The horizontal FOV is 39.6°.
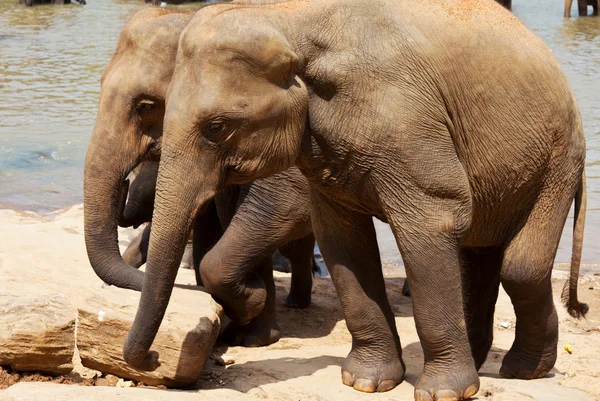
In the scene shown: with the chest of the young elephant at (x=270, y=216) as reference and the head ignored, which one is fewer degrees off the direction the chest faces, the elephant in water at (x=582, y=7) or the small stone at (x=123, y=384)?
the small stone

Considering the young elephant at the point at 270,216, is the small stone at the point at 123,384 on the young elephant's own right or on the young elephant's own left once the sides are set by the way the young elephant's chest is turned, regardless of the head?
on the young elephant's own left

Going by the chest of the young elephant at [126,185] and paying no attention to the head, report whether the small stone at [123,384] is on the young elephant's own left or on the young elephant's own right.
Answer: on the young elephant's own left

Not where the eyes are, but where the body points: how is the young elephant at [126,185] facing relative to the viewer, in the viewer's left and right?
facing to the left of the viewer

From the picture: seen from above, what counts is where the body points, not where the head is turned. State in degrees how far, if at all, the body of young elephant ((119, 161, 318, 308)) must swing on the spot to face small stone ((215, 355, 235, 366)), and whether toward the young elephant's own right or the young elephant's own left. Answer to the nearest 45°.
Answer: approximately 90° to the young elephant's own left

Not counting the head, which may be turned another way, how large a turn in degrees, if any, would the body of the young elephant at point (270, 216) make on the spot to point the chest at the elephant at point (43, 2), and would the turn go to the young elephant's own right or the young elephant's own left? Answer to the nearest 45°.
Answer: approximately 90° to the young elephant's own right

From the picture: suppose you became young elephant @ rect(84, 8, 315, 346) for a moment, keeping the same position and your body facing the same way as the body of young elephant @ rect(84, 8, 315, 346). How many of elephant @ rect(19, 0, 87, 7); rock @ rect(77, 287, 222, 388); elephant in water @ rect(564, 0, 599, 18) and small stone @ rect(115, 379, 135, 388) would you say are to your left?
2

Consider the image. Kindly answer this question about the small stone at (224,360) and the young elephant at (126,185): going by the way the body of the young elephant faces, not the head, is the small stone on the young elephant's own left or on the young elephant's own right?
on the young elephant's own left

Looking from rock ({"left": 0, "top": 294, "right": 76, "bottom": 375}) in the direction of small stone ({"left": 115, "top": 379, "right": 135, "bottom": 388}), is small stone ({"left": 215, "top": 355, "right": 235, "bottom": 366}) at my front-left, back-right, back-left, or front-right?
front-left

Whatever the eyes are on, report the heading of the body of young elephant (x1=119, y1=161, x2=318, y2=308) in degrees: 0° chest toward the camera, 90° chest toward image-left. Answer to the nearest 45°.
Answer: approximately 90°
